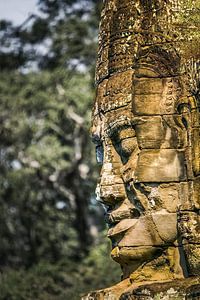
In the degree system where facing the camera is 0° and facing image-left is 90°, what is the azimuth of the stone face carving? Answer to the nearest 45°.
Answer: approximately 45°
